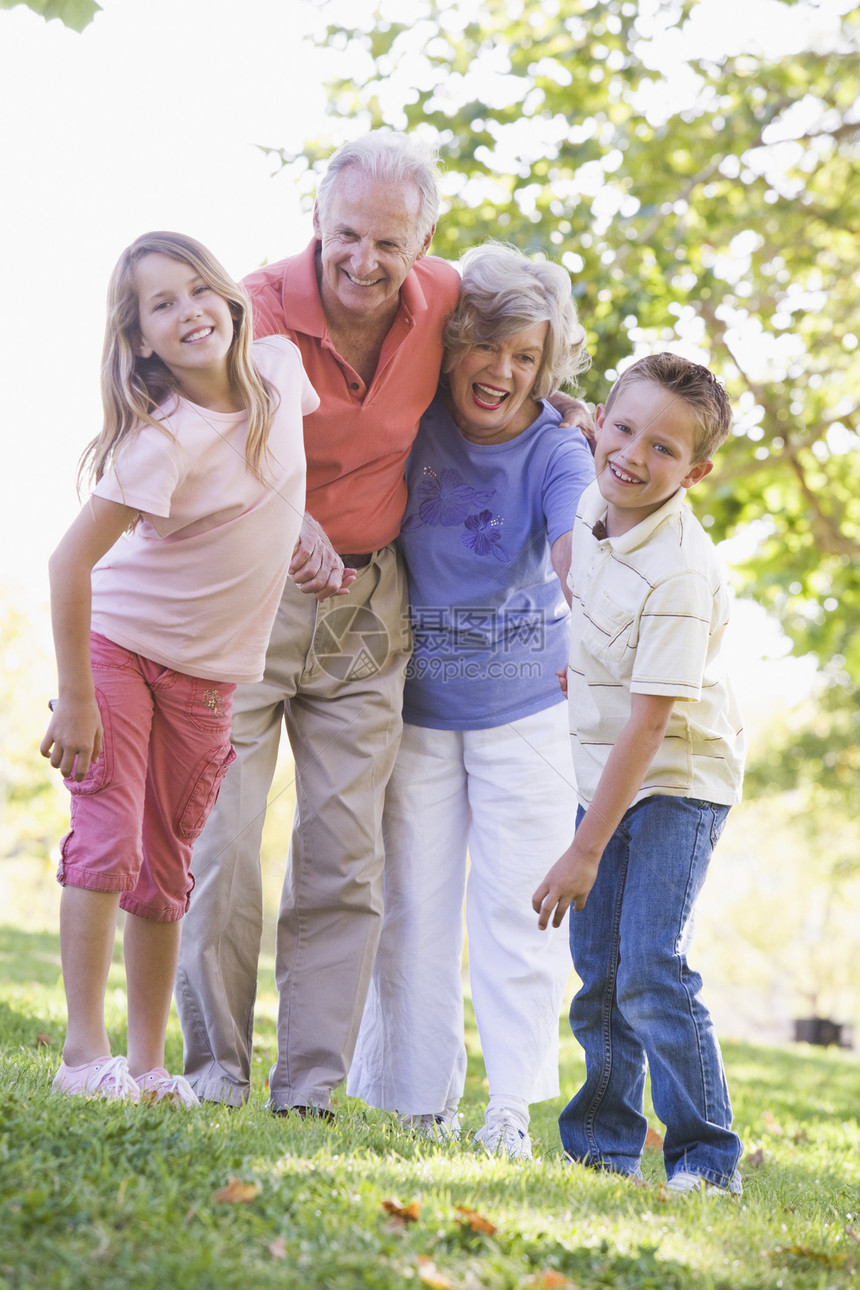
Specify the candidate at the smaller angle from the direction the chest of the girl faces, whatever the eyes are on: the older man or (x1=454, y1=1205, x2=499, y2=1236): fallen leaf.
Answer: the fallen leaf

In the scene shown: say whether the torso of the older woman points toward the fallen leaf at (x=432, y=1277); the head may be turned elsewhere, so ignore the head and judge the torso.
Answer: yes

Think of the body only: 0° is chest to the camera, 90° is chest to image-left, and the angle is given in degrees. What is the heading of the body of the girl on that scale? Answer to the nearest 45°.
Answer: approximately 315°

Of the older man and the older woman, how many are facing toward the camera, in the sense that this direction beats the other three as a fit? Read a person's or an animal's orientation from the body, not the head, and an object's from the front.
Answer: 2
